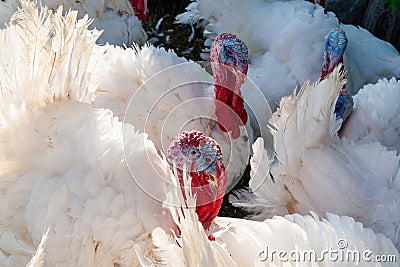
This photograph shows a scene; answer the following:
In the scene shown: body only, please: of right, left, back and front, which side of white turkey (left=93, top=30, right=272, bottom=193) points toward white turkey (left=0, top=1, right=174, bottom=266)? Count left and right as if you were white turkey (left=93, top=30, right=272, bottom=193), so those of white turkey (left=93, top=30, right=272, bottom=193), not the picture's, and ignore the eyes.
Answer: right

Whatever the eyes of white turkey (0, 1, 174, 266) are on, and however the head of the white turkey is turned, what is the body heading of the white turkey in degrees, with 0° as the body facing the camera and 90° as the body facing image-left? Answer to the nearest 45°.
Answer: approximately 270°

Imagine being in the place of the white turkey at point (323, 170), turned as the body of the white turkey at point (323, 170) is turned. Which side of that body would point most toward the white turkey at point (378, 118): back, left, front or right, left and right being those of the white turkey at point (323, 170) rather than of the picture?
left

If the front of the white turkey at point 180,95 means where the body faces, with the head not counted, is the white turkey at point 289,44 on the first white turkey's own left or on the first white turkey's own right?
on the first white turkey's own left

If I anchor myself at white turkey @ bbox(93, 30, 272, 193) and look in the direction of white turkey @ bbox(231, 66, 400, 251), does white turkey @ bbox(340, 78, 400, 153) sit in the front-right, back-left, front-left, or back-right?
front-left

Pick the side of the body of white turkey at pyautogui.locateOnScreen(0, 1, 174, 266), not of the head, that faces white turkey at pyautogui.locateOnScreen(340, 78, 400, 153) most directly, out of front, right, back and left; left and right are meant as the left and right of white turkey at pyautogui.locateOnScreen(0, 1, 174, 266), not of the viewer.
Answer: front

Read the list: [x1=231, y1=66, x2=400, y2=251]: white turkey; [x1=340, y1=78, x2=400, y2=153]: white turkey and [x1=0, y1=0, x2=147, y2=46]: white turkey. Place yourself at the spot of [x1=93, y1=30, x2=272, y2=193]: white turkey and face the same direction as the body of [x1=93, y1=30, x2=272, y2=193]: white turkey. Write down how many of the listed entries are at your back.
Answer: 1
